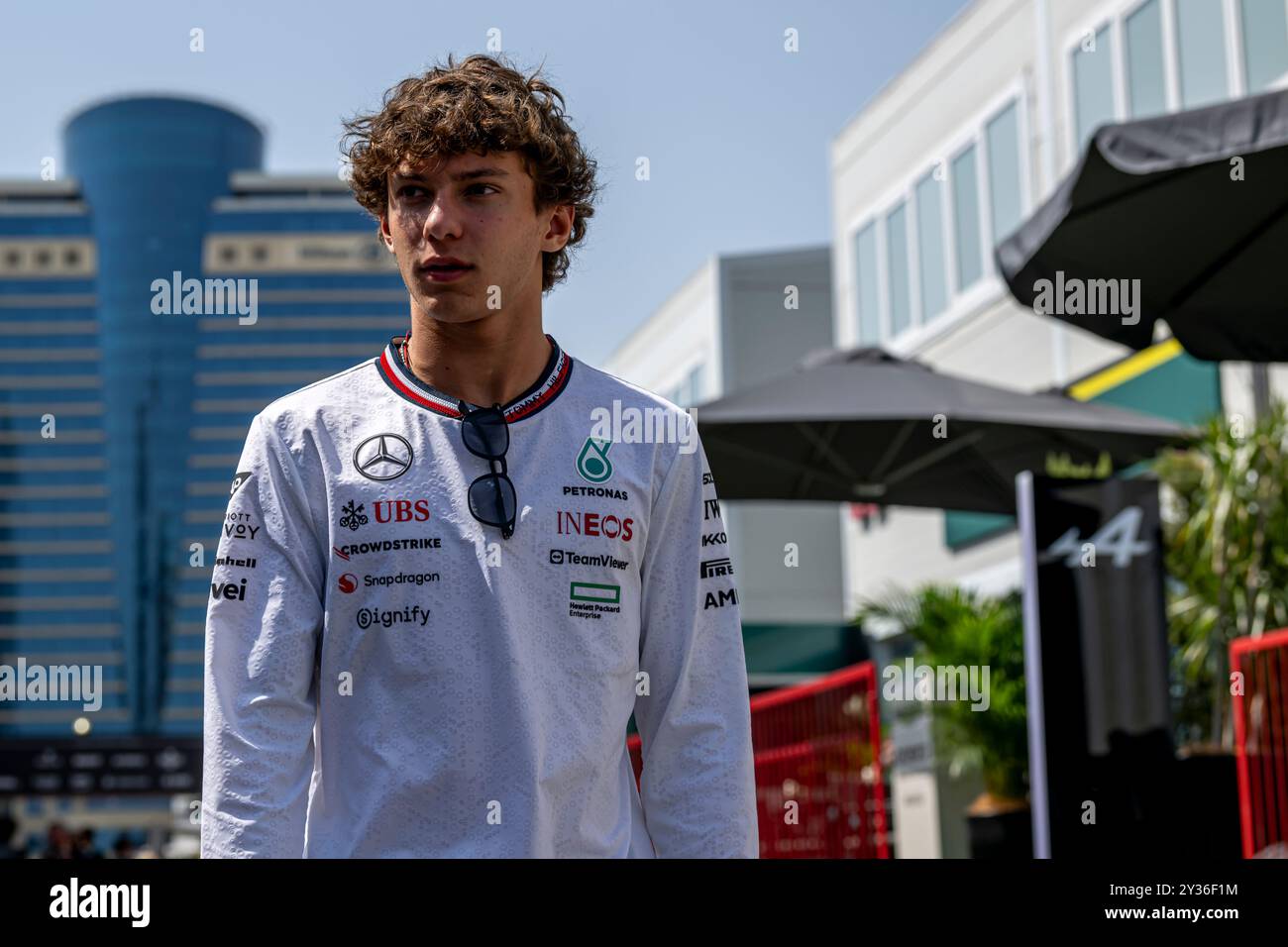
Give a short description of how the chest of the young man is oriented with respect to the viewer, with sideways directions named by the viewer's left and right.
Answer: facing the viewer

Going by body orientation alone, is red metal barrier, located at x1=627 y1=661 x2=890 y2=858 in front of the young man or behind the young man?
behind

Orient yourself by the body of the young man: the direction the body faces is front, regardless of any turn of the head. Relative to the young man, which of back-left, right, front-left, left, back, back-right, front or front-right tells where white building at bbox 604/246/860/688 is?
back

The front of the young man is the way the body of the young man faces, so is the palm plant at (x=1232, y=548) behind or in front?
behind

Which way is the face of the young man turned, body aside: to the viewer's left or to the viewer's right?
to the viewer's left

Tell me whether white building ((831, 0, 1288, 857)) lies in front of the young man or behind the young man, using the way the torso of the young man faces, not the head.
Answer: behind

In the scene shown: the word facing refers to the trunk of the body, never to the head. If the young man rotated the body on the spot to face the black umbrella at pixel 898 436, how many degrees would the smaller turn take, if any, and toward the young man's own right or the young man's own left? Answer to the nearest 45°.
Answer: approximately 180°

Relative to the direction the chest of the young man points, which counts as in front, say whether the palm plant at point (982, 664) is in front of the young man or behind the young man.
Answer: behind

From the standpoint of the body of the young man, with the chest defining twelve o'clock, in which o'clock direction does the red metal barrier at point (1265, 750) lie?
The red metal barrier is roughly at 7 o'clock from the young man.
